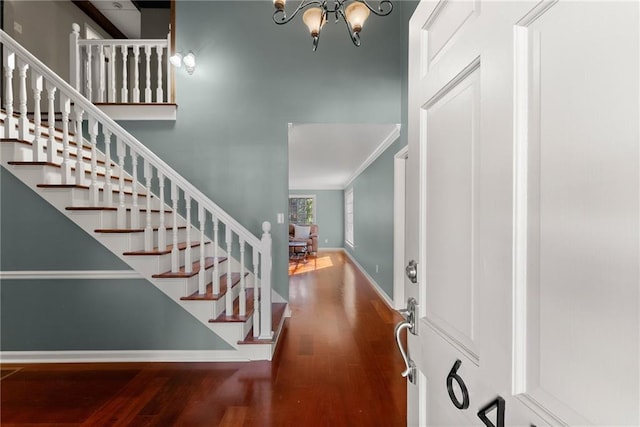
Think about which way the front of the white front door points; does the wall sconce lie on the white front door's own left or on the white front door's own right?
on the white front door's own right

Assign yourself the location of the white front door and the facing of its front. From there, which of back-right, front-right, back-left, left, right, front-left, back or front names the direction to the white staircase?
front-right

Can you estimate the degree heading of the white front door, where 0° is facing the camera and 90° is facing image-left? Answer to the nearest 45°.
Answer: approximately 45°
